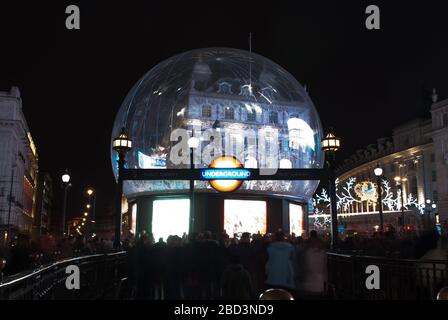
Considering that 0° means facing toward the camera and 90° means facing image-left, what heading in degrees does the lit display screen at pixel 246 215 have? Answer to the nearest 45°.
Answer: approximately 0°

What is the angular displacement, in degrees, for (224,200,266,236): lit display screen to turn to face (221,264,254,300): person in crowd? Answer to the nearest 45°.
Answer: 0° — it already faces them

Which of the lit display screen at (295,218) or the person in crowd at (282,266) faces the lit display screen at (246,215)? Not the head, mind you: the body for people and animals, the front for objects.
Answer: the person in crowd

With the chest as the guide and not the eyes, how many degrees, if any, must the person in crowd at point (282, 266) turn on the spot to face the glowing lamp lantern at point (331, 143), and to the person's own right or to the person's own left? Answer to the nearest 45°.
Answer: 0° — they already face it

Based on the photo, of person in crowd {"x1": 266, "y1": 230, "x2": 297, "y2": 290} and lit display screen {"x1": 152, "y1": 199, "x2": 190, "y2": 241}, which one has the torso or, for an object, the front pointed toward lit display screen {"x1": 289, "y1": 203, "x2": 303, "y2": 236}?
the person in crowd

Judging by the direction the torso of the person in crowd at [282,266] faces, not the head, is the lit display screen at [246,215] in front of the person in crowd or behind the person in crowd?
in front

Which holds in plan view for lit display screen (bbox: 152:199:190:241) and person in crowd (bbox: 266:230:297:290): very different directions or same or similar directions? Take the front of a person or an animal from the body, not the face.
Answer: very different directions

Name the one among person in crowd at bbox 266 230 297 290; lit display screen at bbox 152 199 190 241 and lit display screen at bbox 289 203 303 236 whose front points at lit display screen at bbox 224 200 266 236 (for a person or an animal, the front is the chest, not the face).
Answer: the person in crowd

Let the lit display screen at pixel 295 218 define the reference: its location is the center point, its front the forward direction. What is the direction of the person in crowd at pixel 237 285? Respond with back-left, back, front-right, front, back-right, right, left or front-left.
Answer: front-right

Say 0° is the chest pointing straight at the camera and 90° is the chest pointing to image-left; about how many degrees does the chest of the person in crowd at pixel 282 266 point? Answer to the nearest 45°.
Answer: approximately 180°

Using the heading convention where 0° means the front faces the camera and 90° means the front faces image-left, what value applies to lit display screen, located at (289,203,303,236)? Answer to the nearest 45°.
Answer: approximately 315°

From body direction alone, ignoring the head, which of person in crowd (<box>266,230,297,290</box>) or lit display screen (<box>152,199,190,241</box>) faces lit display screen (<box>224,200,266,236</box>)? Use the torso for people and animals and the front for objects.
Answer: the person in crowd
